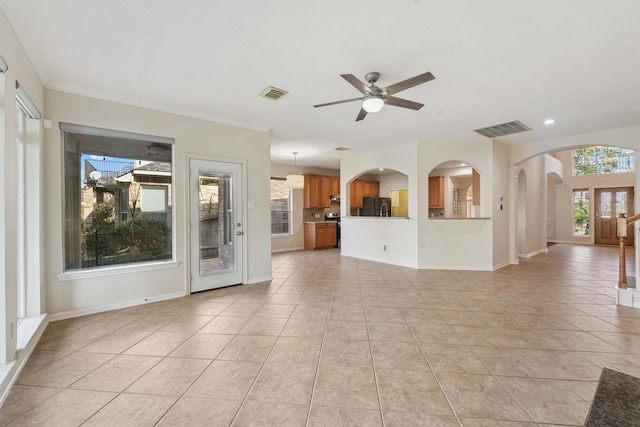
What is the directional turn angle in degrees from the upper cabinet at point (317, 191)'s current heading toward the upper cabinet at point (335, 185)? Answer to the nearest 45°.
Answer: approximately 135° to its left

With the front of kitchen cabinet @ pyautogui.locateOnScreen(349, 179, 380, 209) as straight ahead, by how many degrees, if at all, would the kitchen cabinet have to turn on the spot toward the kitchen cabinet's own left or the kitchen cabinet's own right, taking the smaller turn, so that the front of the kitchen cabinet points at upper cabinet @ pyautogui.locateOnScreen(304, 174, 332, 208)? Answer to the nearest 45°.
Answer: approximately 45° to the kitchen cabinet's own right

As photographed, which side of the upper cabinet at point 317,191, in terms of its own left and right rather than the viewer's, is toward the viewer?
front

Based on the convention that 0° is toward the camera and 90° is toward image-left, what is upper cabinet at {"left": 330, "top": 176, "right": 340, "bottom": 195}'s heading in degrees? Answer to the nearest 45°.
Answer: approximately 0°

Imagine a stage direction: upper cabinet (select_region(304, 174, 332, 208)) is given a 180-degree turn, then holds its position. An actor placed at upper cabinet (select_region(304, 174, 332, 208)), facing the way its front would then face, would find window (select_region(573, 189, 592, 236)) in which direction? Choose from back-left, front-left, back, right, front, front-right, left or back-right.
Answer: right

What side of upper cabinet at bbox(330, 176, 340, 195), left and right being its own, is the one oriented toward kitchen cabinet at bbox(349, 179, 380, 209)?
left

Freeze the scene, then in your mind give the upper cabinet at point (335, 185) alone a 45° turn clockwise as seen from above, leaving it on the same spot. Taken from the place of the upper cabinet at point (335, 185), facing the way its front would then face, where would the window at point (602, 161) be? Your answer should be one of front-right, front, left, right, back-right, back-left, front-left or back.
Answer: back-left

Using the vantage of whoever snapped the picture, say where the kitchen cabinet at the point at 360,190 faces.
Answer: facing the viewer

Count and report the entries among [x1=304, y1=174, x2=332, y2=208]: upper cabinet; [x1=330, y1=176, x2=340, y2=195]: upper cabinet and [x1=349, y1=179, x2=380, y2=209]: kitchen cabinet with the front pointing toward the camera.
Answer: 3

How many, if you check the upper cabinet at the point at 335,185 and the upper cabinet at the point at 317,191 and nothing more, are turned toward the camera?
2

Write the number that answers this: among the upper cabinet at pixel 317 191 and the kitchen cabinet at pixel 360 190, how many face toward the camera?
2

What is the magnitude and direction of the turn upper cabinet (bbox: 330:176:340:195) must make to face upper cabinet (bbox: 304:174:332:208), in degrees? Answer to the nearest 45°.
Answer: approximately 45° to its right

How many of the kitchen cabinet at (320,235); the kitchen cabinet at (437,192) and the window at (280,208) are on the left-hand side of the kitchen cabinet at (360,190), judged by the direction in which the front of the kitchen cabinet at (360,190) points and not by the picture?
1

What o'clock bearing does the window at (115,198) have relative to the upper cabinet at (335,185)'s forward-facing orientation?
The window is roughly at 1 o'clock from the upper cabinet.

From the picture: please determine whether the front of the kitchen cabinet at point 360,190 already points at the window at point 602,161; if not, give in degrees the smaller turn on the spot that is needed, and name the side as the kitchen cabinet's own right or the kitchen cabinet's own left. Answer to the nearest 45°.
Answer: approximately 90° to the kitchen cabinet's own left
